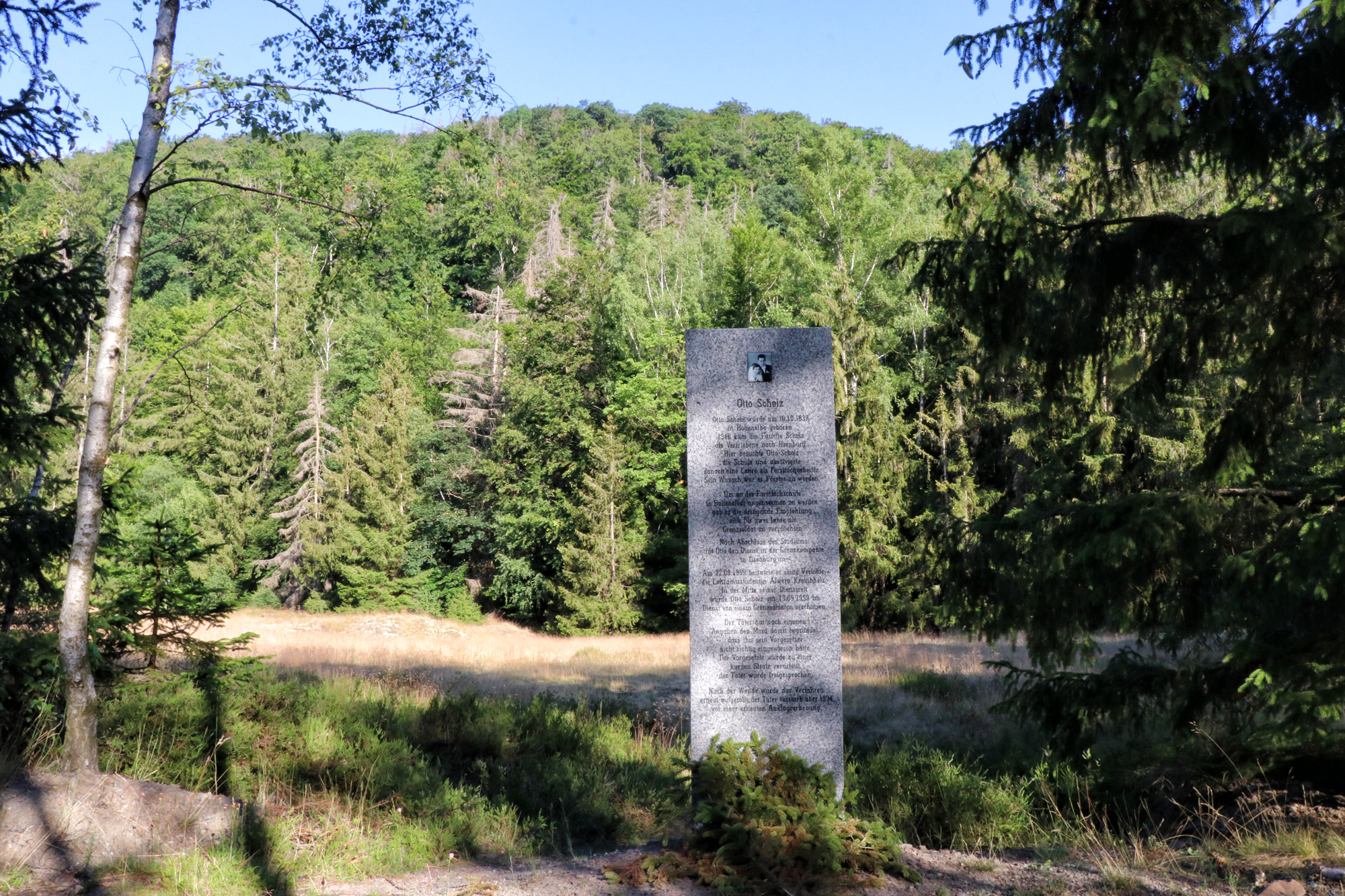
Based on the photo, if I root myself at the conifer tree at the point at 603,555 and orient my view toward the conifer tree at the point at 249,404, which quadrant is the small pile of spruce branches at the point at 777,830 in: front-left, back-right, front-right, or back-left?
back-left

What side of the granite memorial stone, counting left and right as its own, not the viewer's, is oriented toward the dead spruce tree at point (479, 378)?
back

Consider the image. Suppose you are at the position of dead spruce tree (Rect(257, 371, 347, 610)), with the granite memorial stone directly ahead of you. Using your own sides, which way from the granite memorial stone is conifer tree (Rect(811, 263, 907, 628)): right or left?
left

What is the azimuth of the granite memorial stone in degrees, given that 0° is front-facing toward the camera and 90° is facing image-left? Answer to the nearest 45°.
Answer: approximately 0°

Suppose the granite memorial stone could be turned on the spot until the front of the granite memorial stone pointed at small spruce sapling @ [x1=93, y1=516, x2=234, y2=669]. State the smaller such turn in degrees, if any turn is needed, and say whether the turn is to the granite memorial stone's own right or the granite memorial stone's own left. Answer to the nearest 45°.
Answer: approximately 90° to the granite memorial stone's own right

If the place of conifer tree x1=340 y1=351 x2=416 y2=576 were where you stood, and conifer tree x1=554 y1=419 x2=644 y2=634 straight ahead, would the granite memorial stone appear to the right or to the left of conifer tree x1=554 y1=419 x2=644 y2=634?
right

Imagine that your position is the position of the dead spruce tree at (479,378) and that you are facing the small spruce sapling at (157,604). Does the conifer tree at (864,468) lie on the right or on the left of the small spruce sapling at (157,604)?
left

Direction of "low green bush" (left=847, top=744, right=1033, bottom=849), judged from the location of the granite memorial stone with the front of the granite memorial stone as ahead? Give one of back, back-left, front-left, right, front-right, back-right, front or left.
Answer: back-left

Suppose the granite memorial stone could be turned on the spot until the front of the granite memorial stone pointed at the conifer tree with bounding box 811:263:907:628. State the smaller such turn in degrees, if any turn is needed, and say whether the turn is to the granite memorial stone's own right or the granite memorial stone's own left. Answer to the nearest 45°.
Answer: approximately 180°

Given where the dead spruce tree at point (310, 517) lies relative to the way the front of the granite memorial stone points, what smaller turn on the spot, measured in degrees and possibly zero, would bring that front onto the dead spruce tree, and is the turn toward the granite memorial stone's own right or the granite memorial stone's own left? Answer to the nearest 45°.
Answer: approximately 135° to the granite memorial stone's own right
